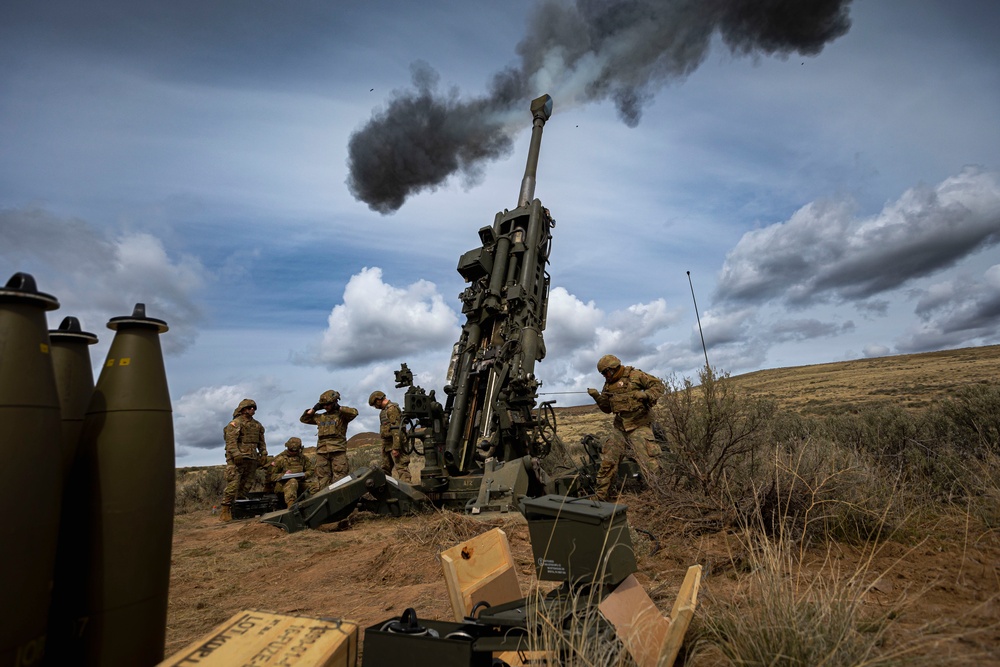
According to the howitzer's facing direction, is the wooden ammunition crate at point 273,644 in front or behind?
behind

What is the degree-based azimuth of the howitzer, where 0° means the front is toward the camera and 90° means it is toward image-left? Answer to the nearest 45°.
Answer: approximately 225°

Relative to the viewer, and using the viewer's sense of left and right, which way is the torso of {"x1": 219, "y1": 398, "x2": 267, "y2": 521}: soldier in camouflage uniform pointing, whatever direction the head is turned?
facing the viewer and to the right of the viewer

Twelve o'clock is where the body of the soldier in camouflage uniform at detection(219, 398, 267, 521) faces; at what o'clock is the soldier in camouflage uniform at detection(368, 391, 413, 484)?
the soldier in camouflage uniform at detection(368, 391, 413, 484) is roughly at 11 o'clock from the soldier in camouflage uniform at detection(219, 398, 267, 521).

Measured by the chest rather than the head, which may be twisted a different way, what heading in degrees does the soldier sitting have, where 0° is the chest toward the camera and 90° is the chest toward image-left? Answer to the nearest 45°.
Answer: approximately 0°

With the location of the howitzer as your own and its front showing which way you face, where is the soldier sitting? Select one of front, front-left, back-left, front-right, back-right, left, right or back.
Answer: left

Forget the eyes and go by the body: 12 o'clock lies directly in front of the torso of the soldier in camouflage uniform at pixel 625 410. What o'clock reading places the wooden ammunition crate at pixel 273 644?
The wooden ammunition crate is roughly at 11 o'clock from the soldier in camouflage uniform.

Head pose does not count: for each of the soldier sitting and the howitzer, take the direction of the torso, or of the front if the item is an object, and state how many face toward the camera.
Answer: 1

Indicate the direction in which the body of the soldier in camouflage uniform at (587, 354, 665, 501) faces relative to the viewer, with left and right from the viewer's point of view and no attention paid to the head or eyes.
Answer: facing the viewer and to the left of the viewer

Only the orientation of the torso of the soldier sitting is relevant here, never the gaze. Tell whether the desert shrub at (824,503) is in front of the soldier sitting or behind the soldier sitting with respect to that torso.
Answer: in front

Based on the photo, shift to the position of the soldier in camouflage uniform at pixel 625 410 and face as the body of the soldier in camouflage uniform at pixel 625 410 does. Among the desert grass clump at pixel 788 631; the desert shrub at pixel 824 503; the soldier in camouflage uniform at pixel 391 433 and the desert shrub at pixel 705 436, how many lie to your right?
1

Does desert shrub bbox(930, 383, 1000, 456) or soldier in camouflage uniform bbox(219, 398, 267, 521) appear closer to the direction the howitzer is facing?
the desert shrub

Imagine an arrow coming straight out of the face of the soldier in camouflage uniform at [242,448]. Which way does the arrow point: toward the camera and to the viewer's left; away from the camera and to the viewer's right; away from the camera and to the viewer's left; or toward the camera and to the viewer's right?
toward the camera and to the viewer's right

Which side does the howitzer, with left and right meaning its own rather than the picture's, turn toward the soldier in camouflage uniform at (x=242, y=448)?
left
